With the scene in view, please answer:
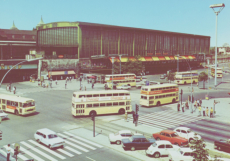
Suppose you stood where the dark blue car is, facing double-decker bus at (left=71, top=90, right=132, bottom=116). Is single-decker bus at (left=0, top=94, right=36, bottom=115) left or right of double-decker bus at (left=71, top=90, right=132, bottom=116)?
left

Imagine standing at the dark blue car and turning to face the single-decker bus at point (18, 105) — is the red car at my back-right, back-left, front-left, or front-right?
back-right

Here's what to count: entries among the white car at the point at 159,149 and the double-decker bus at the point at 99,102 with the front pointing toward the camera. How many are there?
0

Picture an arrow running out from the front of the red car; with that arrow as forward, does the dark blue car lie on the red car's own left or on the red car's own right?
on the red car's own right

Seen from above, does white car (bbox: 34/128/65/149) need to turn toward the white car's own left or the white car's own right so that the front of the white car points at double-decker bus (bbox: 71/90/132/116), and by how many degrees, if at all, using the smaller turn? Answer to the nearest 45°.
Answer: approximately 90° to the white car's own left

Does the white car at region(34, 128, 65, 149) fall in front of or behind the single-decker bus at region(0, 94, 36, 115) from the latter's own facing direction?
in front
